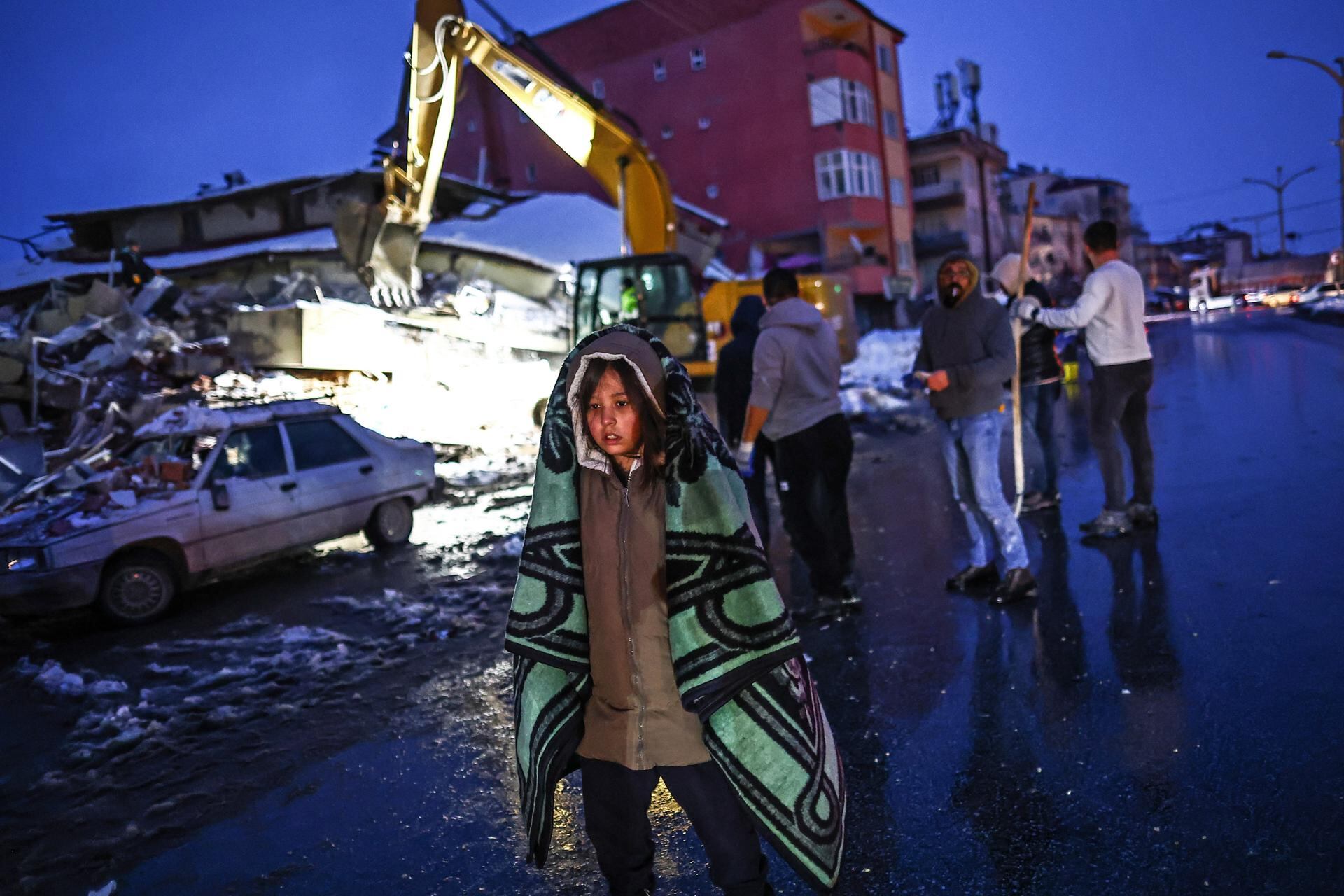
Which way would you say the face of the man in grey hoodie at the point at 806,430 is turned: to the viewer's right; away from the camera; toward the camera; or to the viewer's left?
away from the camera

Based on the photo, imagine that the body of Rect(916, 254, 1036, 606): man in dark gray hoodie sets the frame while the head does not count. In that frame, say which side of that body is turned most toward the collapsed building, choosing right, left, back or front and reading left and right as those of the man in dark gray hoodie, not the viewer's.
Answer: right

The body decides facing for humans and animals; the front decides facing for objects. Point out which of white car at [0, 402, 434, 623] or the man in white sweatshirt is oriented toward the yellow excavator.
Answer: the man in white sweatshirt

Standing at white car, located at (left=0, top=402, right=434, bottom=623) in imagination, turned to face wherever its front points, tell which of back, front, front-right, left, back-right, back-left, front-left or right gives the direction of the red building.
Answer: back

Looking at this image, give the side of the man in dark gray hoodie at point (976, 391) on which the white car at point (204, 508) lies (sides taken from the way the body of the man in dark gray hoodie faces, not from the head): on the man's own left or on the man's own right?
on the man's own right

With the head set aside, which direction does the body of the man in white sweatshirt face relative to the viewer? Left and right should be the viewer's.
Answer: facing away from the viewer and to the left of the viewer

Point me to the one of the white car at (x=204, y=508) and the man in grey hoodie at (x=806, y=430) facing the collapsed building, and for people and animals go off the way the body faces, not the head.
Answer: the man in grey hoodie

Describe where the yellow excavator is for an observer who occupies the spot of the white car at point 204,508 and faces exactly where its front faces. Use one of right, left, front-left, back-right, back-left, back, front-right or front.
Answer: back

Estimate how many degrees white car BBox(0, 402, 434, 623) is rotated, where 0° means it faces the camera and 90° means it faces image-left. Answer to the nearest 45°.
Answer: approximately 45°

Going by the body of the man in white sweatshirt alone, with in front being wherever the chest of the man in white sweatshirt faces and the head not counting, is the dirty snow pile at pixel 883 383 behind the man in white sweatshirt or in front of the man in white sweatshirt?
in front

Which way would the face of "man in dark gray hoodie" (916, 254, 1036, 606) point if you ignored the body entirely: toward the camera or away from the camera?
toward the camera

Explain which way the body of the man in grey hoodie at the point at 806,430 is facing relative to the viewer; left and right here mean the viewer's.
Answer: facing away from the viewer and to the left of the viewer
